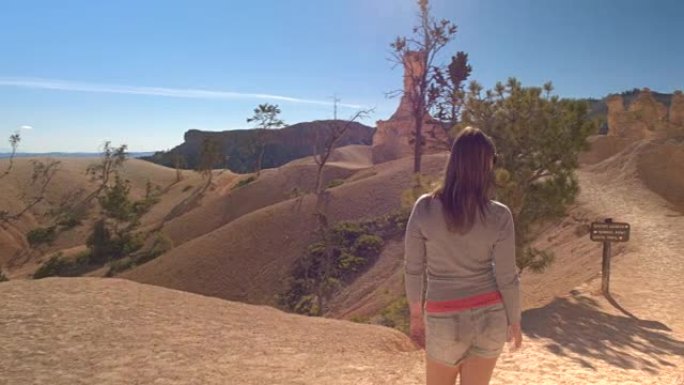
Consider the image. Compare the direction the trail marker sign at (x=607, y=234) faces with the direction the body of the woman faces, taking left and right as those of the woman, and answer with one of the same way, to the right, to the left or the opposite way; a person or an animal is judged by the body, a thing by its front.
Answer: the opposite way

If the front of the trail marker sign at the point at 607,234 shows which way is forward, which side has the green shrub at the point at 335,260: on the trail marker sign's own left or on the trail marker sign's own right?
on the trail marker sign's own right

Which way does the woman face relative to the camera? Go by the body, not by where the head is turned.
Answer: away from the camera

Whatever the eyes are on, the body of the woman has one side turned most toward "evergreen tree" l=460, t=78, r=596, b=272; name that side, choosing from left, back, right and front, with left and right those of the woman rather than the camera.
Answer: front

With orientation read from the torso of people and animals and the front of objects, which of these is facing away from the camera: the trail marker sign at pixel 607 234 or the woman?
the woman

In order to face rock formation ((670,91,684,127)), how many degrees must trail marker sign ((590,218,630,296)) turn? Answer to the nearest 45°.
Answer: approximately 180°

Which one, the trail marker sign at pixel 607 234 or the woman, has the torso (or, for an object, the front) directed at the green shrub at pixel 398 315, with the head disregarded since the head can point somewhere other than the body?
the woman

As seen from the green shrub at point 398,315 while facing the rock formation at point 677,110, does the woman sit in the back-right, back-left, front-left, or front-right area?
back-right

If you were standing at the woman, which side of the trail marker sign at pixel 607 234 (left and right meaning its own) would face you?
front

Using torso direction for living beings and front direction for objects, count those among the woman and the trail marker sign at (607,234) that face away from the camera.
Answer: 1

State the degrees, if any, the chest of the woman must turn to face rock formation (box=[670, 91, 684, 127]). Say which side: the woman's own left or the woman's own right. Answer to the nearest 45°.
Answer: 0° — they already face it

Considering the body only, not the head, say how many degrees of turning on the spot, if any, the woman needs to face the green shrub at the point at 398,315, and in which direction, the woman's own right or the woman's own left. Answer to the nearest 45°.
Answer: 0° — they already face it

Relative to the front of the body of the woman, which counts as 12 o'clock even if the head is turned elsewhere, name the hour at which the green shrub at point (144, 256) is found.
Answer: The green shrub is roughly at 11 o'clock from the woman.

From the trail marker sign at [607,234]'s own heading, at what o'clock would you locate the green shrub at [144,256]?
The green shrub is roughly at 4 o'clock from the trail marker sign.

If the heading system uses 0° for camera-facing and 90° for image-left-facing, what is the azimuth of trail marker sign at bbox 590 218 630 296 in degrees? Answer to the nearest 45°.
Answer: approximately 0°
